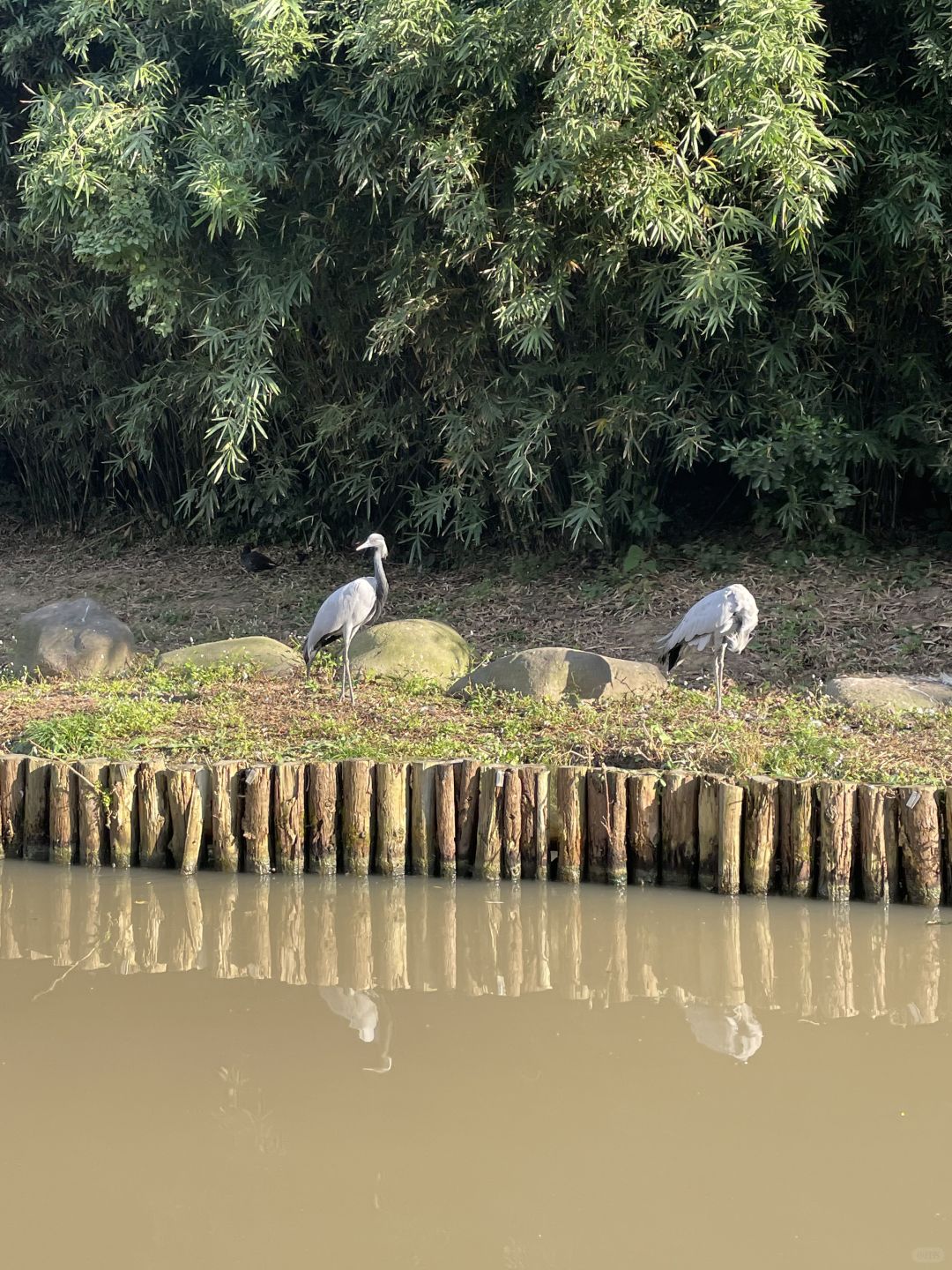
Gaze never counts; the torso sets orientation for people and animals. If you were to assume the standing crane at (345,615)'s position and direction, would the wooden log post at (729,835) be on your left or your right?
on your right

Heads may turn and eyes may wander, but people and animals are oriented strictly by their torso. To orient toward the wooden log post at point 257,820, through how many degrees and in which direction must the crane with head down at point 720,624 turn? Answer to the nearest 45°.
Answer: approximately 135° to its right

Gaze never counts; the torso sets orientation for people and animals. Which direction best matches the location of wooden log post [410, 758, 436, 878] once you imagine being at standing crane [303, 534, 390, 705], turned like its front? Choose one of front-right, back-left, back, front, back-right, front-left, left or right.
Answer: right

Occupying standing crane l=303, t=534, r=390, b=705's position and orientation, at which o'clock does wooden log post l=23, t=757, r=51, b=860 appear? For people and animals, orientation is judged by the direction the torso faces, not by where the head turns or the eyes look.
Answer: The wooden log post is roughly at 4 o'clock from the standing crane.

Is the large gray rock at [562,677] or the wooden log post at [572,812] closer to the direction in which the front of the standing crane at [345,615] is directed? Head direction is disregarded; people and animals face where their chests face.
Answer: the large gray rock

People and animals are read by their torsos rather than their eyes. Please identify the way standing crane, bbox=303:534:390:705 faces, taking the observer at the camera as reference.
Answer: facing to the right of the viewer

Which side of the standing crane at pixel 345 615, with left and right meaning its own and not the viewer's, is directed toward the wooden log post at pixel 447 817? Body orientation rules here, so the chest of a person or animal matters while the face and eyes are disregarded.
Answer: right

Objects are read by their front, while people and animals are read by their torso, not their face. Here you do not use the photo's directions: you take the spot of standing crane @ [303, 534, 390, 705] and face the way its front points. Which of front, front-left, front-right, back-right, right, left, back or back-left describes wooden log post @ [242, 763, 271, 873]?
right

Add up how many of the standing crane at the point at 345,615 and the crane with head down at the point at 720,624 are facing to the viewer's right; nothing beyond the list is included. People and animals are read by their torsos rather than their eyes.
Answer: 2

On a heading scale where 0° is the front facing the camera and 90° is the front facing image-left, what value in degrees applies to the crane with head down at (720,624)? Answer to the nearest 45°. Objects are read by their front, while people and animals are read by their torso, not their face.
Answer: approximately 270°
